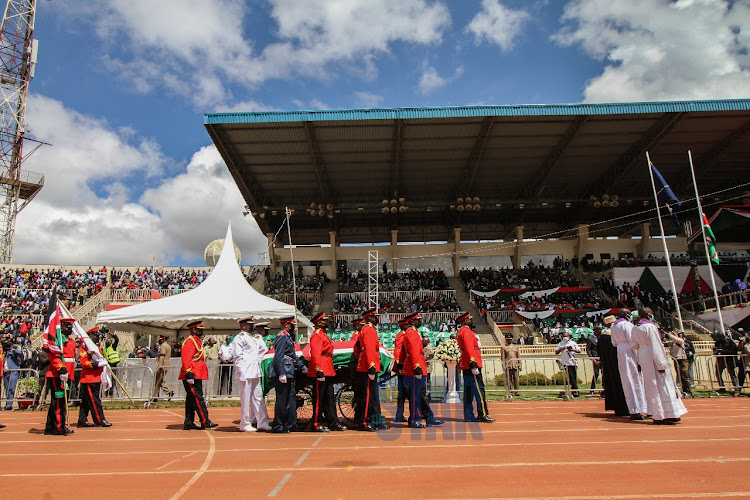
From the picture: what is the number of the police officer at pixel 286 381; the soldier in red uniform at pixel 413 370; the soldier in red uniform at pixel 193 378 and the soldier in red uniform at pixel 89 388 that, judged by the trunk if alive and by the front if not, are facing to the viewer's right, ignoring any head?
4

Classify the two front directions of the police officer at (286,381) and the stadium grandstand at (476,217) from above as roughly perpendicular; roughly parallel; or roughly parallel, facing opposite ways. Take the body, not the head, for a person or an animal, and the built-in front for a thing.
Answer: roughly perpendicular

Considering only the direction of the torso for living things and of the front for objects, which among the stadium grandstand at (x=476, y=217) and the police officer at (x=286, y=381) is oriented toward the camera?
the stadium grandstand

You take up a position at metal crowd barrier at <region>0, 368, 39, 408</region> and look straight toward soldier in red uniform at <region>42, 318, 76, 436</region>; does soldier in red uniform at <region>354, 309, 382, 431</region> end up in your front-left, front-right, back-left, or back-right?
front-left

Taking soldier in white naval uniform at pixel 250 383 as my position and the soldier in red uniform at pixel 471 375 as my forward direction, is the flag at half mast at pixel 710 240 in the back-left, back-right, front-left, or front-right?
front-left

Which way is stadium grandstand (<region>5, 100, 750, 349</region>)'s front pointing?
toward the camera

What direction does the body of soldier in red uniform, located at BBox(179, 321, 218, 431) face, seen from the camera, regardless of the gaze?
to the viewer's right

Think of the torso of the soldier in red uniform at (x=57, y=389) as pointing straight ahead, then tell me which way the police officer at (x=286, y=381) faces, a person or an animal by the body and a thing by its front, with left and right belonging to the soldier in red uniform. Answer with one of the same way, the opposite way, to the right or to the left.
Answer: the same way

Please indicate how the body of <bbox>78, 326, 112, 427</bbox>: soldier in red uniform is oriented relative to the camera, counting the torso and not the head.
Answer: to the viewer's right

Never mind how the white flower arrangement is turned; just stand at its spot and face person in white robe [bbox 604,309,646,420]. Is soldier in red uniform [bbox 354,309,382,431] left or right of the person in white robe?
right

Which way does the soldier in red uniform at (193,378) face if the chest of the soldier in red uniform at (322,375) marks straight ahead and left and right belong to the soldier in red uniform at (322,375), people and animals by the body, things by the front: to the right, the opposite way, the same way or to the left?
the same way

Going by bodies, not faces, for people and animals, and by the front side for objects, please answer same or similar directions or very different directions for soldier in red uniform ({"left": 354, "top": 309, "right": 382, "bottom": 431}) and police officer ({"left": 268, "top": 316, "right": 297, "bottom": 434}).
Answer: same or similar directions

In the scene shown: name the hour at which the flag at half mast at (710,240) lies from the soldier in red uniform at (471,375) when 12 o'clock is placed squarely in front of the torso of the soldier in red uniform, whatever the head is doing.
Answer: The flag at half mast is roughly at 10 o'clock from the soldier in red uniform.
